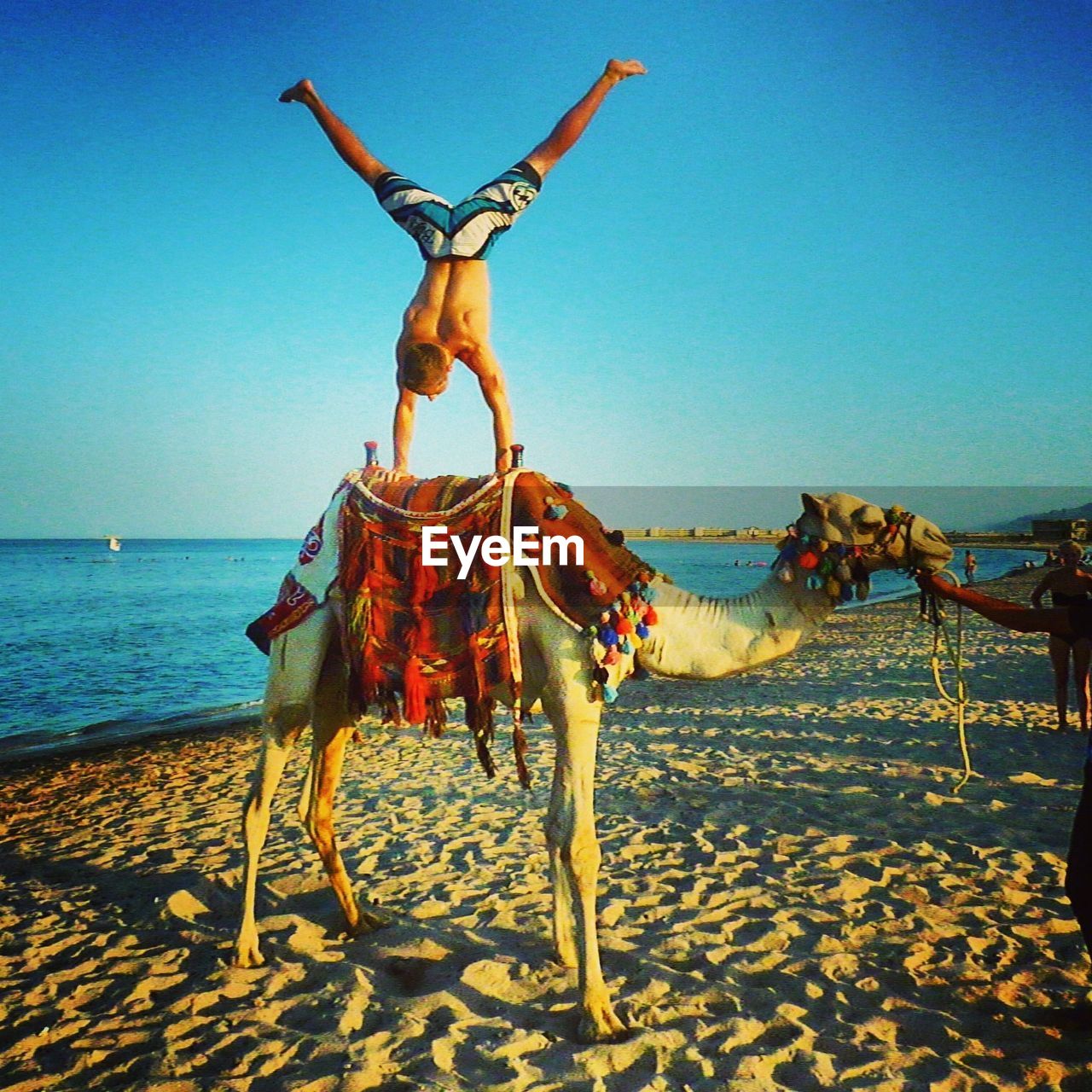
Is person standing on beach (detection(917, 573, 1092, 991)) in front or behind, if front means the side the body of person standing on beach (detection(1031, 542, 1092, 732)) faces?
in front

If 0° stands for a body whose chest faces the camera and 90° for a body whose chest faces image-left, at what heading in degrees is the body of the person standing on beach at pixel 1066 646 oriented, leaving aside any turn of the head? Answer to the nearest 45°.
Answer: approximately 0°

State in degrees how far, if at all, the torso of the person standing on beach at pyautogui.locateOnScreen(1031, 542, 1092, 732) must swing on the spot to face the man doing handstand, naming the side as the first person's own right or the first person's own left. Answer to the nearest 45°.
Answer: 0° — they already face them

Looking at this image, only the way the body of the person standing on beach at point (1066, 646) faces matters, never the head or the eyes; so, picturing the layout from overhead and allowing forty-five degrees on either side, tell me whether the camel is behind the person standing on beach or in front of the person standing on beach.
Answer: in front
